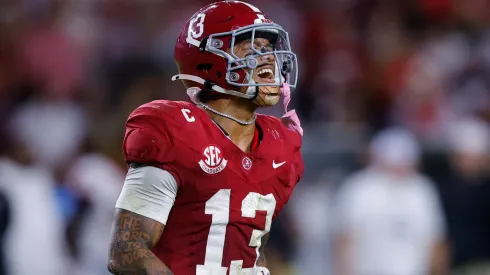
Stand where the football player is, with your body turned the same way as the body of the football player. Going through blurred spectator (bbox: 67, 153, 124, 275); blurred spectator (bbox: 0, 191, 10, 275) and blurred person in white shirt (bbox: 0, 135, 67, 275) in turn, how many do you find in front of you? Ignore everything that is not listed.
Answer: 0

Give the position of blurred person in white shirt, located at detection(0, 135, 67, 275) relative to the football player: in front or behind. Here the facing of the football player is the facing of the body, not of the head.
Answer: behind

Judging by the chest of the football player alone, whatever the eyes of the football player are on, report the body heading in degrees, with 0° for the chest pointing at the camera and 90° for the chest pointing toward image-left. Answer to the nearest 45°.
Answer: approximately 315°

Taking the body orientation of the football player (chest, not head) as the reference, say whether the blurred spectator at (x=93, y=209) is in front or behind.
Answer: behind

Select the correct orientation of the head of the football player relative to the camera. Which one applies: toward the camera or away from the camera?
toward the camera
